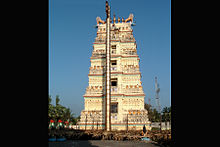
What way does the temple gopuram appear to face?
toward the camera
